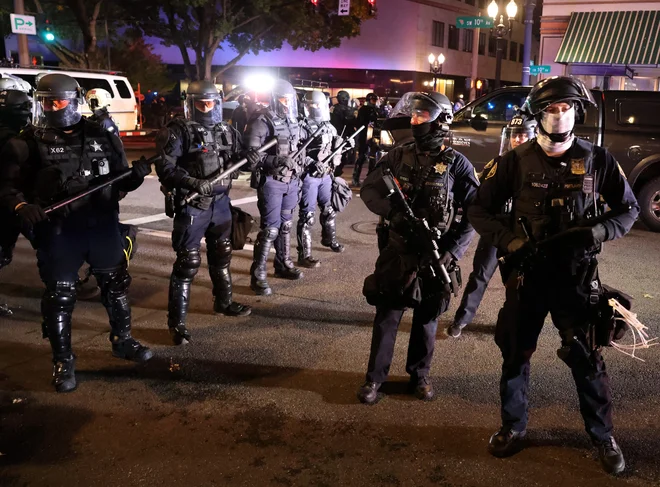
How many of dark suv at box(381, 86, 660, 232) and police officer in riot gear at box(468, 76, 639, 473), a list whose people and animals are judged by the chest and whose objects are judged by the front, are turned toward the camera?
1

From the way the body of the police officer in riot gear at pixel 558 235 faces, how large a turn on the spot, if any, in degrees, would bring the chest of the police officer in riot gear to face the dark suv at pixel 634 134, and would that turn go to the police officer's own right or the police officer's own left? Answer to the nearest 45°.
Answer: approximately 180°

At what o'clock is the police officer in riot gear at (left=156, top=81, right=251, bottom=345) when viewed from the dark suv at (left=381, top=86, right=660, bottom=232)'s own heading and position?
The police officer in riot gear is roughly at 10 o'clock from the dark suv.

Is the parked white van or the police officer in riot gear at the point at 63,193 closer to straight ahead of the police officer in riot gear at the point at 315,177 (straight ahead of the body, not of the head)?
the police officer in riot gear

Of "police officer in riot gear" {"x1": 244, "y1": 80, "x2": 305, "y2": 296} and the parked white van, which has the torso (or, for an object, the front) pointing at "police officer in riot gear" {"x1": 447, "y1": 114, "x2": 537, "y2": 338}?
"police officer in riot gear" {"x1": 244, "y1": 80, "x2": 305, "y2": 296}

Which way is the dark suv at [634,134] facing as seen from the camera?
to the viewer's left

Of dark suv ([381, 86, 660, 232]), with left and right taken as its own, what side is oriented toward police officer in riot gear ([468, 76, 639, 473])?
left

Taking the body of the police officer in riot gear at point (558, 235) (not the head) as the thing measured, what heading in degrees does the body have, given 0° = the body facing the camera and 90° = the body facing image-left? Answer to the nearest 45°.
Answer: approximately 0°

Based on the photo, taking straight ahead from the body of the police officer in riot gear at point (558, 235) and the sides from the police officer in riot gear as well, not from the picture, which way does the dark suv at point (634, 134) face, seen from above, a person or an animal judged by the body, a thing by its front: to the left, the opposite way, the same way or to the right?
to the right

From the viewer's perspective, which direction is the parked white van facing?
to the viewer's left
